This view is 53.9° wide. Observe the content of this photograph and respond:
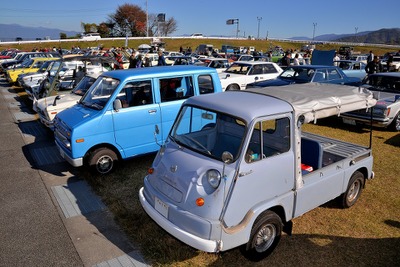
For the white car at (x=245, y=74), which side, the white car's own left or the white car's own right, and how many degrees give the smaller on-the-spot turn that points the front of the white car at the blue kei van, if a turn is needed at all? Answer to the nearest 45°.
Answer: approximately 45° to the white car's own left

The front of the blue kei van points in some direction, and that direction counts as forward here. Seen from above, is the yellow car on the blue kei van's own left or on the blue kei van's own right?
on the blue kei van's own right

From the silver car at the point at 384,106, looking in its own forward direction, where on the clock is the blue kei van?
The blue kei van is roughly at 12 o'clock from the silver car.

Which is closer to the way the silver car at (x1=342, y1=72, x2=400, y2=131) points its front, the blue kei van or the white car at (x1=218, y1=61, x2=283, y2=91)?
the blue kei van

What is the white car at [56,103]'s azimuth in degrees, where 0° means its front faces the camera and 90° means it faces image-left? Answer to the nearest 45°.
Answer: approximately 45°

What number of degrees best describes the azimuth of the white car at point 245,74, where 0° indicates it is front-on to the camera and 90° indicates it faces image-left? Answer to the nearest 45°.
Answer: approximately 45°

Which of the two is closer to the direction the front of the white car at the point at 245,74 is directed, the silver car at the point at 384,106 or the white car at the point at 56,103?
the white car

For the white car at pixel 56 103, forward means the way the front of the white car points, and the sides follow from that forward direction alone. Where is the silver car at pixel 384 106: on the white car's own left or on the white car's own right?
on the white car's own left

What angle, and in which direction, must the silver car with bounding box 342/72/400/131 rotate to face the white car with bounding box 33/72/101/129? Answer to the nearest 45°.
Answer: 0° — it already faces it

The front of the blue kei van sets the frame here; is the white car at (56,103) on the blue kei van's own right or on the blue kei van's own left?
on the blue kei van's own right
